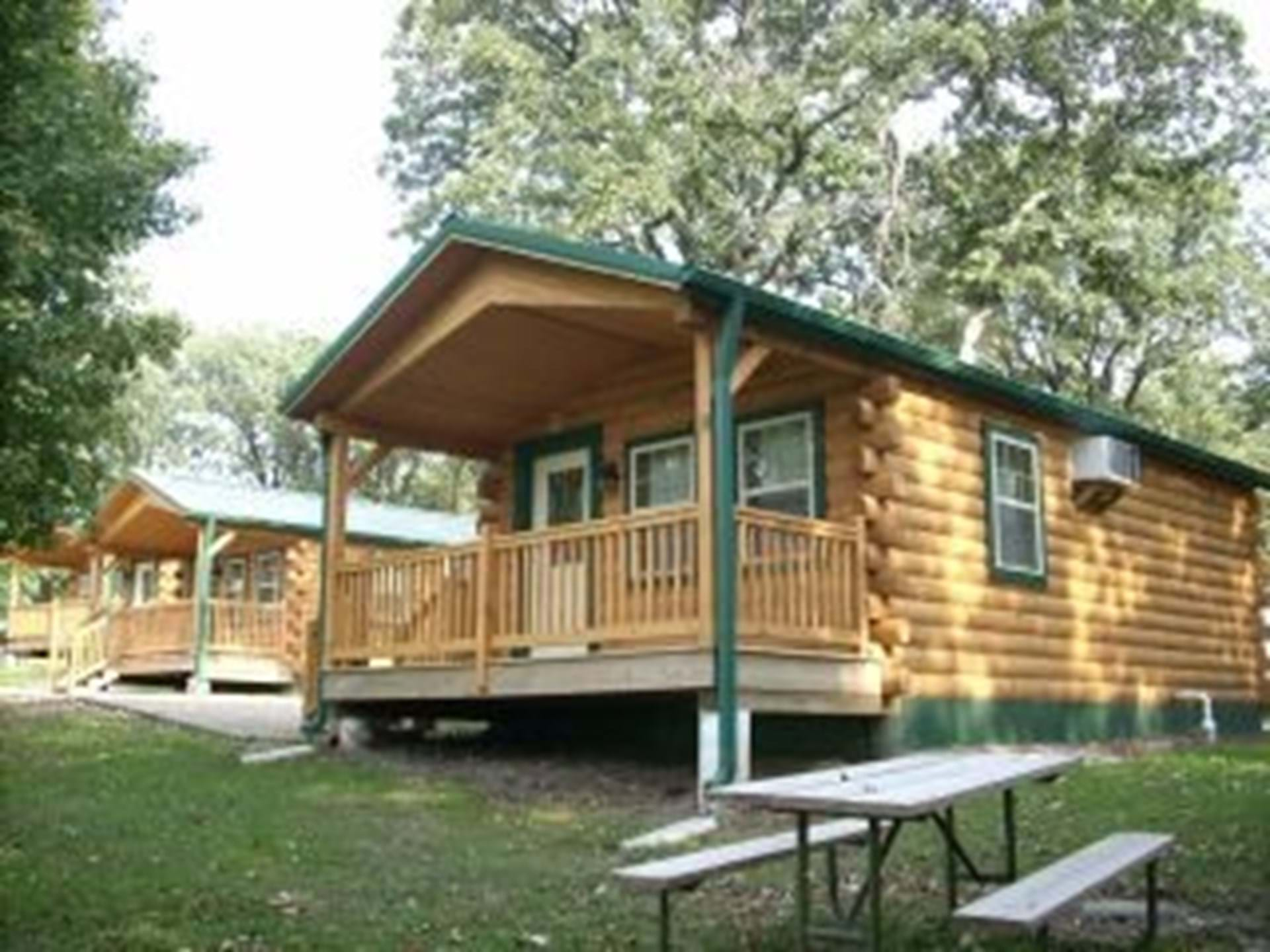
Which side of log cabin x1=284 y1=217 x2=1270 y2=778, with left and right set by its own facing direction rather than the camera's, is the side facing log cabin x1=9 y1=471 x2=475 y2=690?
right

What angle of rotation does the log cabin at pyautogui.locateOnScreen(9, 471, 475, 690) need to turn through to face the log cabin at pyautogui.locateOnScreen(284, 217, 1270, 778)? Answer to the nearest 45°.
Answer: approximately 45° to its left

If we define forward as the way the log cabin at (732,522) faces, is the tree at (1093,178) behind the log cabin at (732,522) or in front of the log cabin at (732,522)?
behind

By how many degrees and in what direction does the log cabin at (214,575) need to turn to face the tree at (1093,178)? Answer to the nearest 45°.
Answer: approximately 135° to its left

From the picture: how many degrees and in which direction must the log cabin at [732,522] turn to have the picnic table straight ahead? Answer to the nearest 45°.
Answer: approximately 45° to its left

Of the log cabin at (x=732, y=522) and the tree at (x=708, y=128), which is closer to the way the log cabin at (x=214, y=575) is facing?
the log cabin

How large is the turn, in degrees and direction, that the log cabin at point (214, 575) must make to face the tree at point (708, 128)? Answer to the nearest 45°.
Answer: approximately 135° to its left

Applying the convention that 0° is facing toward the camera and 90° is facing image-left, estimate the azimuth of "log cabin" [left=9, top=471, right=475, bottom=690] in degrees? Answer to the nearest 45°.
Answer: approximately 45°

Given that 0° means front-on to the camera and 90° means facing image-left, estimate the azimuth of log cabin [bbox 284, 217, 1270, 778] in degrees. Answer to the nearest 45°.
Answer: approximately 45°

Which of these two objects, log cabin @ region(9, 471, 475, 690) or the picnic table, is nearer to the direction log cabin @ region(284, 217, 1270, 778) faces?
the picnic table
